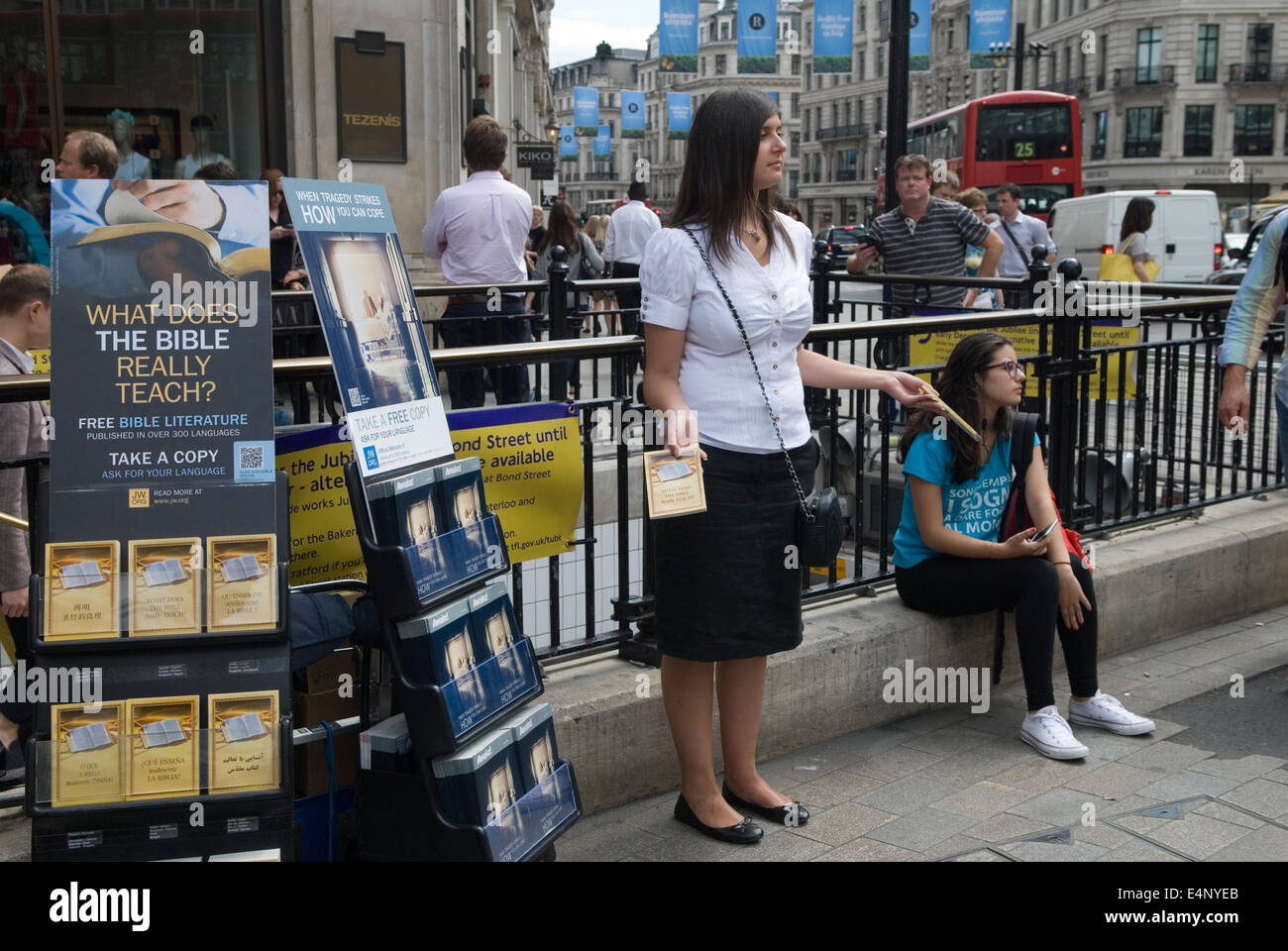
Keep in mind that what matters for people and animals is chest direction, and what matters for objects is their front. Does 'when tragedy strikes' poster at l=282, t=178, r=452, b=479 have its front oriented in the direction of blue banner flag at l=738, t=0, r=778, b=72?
no

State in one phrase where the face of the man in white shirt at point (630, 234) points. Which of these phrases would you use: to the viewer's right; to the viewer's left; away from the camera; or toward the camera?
away from the camera

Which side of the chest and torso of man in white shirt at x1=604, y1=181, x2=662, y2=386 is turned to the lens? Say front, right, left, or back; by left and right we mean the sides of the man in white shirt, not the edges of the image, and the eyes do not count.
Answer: back

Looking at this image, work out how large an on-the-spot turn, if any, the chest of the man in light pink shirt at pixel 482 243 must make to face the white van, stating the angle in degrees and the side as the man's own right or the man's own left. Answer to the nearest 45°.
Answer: approximately 45° to the man's own right

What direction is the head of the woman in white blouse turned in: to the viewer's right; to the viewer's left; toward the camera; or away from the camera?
to the viewer's right

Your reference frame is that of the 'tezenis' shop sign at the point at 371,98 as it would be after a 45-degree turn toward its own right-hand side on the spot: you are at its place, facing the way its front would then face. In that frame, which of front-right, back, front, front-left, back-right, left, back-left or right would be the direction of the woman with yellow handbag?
back-left

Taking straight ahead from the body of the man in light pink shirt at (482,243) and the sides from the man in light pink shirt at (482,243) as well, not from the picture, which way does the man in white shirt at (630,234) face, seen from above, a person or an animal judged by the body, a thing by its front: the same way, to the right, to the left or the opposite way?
the same way

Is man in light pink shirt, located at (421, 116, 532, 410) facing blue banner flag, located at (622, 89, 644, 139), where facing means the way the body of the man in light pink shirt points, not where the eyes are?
yes

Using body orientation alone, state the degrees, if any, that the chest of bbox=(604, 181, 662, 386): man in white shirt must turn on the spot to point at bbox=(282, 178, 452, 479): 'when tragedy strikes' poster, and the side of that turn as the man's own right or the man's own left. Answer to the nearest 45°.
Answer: approximately 180°

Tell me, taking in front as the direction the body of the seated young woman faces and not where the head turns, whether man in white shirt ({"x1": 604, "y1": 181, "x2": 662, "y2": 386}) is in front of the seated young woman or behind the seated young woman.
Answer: behind

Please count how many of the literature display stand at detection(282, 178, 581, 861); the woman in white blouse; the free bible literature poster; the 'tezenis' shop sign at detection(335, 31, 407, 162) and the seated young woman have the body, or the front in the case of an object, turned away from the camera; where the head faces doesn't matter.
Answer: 0

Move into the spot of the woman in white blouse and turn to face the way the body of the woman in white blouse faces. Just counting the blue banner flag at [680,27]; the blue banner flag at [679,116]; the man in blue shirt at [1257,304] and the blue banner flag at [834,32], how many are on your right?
0

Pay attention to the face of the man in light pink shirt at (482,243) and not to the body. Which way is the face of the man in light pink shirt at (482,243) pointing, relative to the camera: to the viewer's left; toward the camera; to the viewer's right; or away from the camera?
away from the camera

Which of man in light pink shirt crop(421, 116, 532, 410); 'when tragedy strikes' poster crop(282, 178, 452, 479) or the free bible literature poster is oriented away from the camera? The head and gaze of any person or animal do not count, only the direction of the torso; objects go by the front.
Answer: the man in light pink shirt

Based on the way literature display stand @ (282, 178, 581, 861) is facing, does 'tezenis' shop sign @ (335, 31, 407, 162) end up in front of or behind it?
behind
